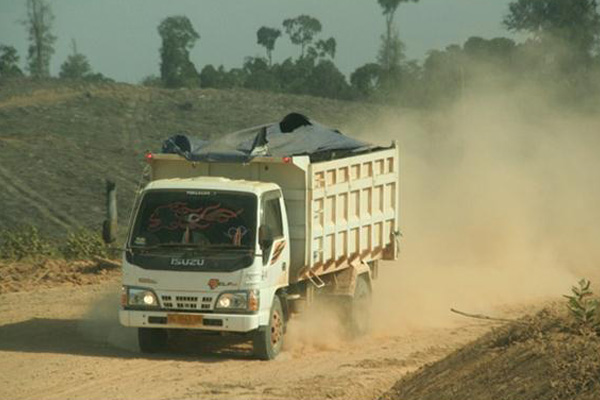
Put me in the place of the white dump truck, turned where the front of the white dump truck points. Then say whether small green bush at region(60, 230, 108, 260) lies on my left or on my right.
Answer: on my right

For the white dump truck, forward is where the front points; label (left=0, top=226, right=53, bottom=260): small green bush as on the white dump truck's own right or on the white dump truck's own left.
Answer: on the white dump truck's own right

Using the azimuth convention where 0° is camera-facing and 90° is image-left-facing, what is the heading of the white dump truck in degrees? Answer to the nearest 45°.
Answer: approximately 45°

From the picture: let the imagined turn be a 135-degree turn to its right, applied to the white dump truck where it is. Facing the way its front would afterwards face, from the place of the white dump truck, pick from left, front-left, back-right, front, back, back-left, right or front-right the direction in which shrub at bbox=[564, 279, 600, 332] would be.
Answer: back-right
